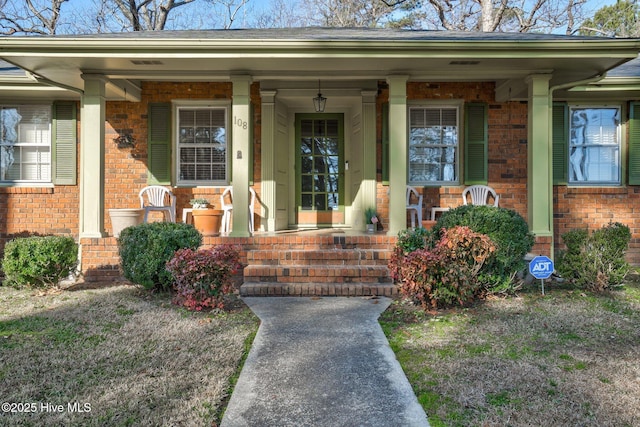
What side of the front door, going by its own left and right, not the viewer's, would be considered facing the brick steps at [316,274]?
front

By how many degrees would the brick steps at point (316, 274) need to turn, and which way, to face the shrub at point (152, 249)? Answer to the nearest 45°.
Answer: approximately 90° to its right

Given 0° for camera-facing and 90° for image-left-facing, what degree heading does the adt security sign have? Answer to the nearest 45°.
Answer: approximately 0°

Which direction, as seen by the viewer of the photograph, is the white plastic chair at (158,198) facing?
facing the viewer

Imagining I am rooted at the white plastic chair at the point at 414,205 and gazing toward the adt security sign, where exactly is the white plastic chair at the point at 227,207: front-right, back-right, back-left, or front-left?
back-right

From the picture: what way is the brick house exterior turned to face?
toward the camera

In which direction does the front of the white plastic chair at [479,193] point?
toward the camera

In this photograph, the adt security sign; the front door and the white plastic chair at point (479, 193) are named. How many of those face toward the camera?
3

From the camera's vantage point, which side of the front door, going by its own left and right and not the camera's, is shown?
front

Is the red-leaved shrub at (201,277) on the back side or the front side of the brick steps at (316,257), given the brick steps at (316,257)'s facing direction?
on the front side

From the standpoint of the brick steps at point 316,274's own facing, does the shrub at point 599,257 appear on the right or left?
on its left

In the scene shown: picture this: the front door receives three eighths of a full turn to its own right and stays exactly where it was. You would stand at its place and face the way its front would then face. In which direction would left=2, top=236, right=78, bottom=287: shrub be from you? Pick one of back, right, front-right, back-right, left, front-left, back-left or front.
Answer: left

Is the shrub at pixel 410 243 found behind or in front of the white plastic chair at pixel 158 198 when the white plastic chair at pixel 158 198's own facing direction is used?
in front

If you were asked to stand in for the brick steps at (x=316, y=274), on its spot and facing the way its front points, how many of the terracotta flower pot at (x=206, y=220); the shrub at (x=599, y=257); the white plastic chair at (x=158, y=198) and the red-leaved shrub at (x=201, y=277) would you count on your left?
1

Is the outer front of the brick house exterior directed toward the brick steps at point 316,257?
yes
